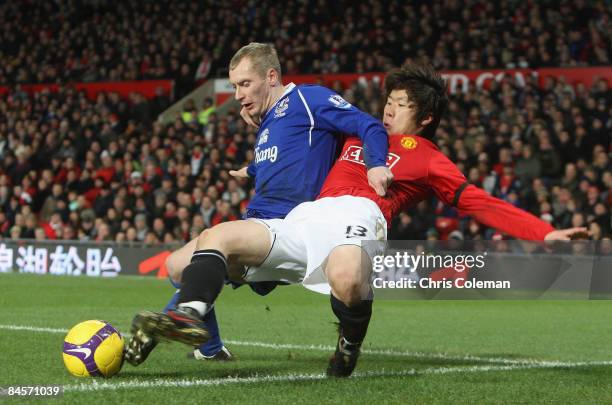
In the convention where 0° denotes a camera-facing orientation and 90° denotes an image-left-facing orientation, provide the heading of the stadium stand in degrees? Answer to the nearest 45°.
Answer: approximately 0°

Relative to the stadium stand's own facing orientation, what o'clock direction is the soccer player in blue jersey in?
The soccer player in blue jersey is roughly at 12 o'clock from the stadium stand.

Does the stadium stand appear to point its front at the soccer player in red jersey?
yes
